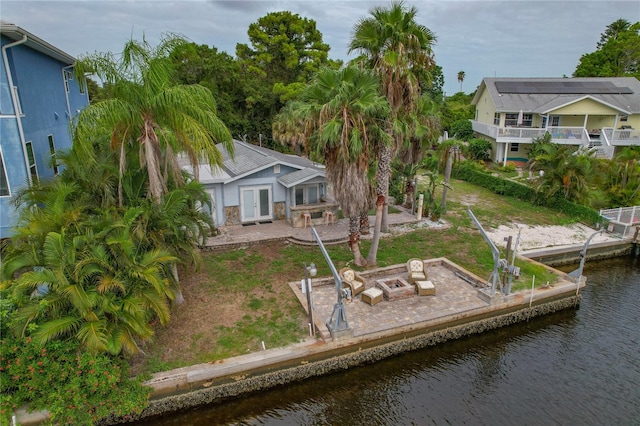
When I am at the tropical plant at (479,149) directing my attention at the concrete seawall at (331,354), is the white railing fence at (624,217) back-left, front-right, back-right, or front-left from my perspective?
front-left

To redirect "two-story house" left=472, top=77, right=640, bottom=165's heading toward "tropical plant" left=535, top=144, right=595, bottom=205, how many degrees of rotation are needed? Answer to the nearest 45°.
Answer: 0° — it already faces it

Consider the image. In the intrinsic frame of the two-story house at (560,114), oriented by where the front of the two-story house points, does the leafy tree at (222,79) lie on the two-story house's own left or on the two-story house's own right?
on the two-story house's own right

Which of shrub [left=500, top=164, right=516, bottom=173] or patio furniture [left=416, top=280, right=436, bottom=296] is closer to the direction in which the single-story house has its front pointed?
the patio furniture

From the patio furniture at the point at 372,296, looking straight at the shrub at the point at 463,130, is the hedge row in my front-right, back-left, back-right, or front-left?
front-right

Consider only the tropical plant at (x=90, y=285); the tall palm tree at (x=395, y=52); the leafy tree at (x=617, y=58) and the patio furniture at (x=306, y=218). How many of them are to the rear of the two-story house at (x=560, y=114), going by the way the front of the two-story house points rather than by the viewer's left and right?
1

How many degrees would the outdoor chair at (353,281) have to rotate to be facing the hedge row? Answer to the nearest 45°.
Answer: approximately 90° to its left

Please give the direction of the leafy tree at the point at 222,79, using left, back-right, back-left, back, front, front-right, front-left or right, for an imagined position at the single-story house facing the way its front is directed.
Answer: back

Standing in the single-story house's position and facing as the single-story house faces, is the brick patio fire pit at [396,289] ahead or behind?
ahead

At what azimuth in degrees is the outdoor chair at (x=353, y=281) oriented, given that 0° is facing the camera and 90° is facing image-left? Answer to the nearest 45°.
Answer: approximately 315°

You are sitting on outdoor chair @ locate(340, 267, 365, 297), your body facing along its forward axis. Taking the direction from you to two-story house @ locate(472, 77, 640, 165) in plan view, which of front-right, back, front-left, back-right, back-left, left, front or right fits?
left

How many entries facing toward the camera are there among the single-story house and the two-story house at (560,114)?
2

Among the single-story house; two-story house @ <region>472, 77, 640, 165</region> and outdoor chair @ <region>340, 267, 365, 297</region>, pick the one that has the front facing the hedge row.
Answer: the two-story house

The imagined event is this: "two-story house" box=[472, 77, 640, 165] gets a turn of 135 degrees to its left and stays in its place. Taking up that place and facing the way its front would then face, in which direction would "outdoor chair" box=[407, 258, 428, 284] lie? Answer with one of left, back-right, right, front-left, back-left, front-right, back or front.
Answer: back-right

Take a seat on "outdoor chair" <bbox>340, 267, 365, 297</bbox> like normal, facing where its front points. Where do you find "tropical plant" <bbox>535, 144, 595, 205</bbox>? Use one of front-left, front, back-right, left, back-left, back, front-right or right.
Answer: left

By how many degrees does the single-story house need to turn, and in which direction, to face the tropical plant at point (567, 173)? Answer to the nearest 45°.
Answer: approximately 90° to its left

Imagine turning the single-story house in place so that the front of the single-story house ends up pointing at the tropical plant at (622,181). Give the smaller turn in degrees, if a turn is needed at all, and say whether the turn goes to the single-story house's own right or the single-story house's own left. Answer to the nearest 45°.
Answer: approximately 90° to the single-story house's own left

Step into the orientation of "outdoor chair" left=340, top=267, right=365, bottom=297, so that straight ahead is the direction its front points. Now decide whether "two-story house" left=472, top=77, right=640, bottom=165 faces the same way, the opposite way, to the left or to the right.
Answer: to the right

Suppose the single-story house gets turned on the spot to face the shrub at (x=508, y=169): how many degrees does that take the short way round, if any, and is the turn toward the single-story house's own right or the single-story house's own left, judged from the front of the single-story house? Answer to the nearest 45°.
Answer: approximately 135° to the single-story house's own left

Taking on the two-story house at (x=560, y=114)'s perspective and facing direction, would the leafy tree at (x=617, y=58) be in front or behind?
behind

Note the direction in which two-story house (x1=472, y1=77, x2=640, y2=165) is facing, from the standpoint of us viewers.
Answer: facing the viewer
